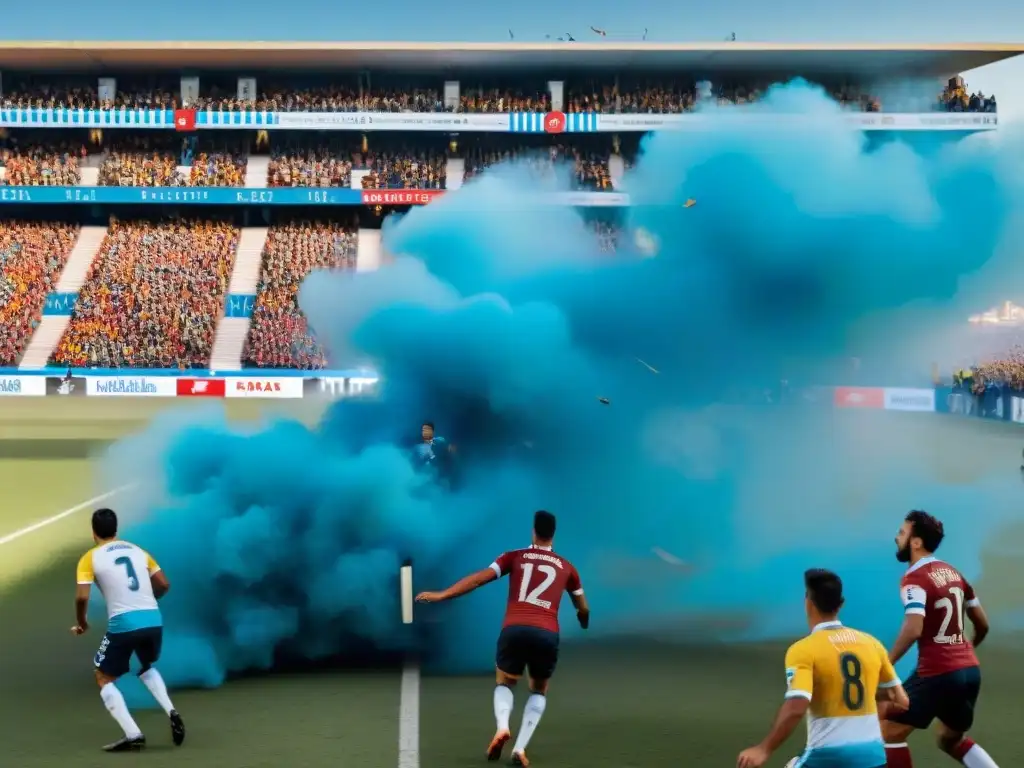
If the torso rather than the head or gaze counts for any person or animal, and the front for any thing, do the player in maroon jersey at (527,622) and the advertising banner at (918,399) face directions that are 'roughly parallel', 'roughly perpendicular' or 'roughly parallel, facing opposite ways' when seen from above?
roughly parallel, facing opposite ways

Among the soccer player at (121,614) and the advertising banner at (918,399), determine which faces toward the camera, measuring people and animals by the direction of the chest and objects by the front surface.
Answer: the advertising banner

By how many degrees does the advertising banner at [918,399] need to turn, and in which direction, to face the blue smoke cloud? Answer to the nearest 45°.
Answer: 0° — it already faces it

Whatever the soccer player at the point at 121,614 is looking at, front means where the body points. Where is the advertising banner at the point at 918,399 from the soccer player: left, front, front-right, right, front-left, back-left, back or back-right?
right

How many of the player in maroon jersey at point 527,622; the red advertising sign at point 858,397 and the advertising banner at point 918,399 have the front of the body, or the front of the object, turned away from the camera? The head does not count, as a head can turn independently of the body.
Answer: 1

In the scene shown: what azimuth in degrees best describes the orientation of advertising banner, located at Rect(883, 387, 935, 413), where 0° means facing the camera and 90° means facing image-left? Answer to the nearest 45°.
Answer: approximately 0°

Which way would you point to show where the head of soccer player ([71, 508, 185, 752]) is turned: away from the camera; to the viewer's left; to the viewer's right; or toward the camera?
away from the camera

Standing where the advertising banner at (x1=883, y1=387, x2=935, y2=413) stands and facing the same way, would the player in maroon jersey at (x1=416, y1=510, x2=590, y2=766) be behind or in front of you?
in front

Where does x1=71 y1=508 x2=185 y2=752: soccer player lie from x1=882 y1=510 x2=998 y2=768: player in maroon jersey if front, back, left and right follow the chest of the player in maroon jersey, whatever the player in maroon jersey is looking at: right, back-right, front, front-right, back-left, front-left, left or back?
front-left

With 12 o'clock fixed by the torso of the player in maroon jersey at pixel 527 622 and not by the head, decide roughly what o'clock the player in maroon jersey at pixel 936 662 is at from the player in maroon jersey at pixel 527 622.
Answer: the player in maroon jersey at pixel 936 662 is roughly at 4 o'clock from the player in maroon jersey at pixel 527 622.

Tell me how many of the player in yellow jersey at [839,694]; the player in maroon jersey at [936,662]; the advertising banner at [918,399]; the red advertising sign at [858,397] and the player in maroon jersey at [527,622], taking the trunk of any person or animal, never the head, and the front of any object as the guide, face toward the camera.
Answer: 2

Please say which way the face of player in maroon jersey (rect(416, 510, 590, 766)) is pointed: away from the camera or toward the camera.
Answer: away from the camera

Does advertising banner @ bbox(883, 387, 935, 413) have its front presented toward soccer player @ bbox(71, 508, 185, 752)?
yes

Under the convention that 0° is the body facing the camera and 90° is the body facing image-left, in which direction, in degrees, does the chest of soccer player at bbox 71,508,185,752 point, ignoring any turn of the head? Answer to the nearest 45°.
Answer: approximately 135°

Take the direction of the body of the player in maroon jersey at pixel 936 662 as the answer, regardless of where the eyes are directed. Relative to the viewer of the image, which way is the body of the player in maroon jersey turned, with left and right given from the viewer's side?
facing away from the viewer and to the left of the viewer

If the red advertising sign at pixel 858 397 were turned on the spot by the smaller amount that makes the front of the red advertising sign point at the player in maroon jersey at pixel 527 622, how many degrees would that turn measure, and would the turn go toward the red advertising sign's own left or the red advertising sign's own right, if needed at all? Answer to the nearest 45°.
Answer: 0° — it already faces them

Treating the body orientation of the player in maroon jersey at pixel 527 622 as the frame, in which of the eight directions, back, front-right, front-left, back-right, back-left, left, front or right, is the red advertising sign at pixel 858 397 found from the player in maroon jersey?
front-right

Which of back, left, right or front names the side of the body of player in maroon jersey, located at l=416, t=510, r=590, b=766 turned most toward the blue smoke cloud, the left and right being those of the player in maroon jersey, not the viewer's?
front

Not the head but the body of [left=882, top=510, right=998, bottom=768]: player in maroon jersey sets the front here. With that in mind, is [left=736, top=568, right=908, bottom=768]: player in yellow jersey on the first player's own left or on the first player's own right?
on the first player's own left
